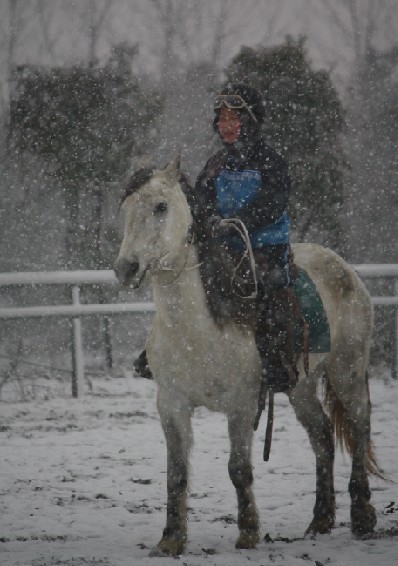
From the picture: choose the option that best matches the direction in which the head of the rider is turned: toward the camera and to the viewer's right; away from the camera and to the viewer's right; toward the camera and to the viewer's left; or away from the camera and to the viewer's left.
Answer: toward the camera and to the viewer's left

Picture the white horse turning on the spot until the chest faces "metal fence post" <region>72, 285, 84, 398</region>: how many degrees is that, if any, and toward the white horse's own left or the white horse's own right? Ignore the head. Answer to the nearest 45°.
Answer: approximately 135° to the white horse's own right

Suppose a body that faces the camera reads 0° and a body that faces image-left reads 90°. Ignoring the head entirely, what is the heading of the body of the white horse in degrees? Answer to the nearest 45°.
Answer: approximately 45°

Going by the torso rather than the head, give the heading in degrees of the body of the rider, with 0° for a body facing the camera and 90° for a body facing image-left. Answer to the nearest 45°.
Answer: approximately 45°
